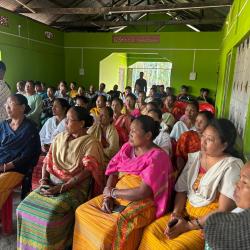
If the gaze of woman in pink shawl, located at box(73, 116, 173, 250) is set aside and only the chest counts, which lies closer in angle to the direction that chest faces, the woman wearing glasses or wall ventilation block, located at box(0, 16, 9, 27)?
the woman wearing glasses

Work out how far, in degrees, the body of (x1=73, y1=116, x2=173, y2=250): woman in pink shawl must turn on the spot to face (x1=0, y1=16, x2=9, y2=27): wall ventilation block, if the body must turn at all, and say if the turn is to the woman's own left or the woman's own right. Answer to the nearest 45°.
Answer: approximately 90° to the woman's own right

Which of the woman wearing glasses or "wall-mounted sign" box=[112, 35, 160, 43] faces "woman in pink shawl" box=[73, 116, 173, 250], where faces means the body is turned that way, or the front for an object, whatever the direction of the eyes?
the wall-mounted sign

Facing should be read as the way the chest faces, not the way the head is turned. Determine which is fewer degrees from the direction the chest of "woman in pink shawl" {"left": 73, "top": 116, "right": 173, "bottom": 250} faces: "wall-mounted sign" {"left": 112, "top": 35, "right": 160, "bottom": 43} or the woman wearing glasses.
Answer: the woman wearing glasses

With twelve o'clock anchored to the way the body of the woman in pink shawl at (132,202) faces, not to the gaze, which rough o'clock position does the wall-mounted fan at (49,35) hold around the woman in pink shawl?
The wall-mounted fan is roughly at 4 o'clock from the woman in pink shawl.

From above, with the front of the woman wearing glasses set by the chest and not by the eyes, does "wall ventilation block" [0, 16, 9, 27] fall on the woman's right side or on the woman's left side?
on the woman's right side

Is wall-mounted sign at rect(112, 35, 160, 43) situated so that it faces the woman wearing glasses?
yes
